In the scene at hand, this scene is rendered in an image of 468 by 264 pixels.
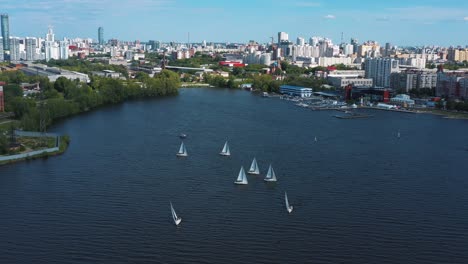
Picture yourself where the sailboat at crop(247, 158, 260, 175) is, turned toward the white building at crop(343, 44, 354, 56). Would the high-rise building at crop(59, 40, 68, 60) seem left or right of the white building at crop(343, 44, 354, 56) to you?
left

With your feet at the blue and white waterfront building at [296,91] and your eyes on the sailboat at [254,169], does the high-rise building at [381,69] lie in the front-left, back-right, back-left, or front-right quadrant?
back-left

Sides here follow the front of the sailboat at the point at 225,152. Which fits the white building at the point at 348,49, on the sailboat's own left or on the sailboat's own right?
on the sailboat's own right
